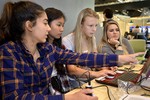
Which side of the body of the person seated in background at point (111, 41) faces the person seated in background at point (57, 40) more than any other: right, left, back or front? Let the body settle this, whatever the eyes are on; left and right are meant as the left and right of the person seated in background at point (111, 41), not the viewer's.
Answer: right

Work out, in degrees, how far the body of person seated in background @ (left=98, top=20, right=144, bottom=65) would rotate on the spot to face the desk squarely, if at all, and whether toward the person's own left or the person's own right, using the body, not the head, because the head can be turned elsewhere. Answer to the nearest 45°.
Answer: approximately 45° to the person's own right

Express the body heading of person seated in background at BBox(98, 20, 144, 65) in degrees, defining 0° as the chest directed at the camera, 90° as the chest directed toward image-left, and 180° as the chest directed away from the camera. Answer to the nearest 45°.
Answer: approximately 315°
